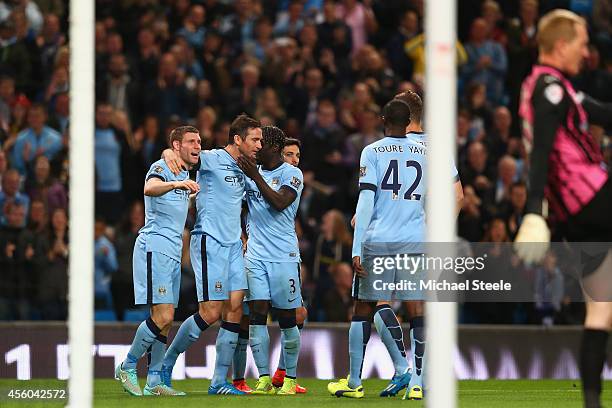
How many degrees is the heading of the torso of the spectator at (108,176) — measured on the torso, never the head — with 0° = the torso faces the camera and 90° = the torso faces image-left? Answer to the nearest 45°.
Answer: approximately 0°

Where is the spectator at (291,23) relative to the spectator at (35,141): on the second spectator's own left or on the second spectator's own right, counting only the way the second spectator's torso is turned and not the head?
on the second spectator's own left

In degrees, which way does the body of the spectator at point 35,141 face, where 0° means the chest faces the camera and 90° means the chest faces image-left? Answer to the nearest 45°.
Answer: approximately 0°

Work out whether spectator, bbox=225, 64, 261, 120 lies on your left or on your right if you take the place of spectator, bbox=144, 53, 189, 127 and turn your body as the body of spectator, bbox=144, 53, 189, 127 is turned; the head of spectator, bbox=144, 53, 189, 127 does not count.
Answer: on your left

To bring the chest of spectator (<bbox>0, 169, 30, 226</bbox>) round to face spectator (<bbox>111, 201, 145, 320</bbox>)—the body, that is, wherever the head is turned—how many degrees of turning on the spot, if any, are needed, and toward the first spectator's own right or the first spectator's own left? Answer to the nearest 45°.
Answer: approximately 90° to the first spectator's own left
